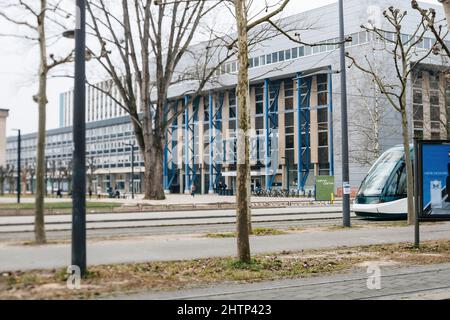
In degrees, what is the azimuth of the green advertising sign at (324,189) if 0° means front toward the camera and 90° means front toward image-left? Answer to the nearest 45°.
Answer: approximately 0°

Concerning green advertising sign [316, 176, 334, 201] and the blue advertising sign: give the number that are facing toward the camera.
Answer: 2

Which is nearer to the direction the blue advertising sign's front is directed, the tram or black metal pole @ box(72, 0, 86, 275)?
the black metal pole

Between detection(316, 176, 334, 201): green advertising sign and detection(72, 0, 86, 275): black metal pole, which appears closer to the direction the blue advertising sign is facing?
the black metal pole

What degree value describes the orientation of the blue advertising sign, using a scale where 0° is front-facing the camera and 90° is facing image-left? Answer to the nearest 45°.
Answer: approximately 0°

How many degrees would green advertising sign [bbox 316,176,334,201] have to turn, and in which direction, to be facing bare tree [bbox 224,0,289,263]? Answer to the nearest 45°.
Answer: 0° — it already faces it

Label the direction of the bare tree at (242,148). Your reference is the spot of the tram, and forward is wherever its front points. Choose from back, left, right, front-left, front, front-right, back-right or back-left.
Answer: front-left

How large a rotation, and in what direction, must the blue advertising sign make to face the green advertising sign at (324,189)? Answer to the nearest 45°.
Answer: approximately 180°

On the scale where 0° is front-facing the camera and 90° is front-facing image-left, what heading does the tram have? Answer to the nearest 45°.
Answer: approximately 45°
